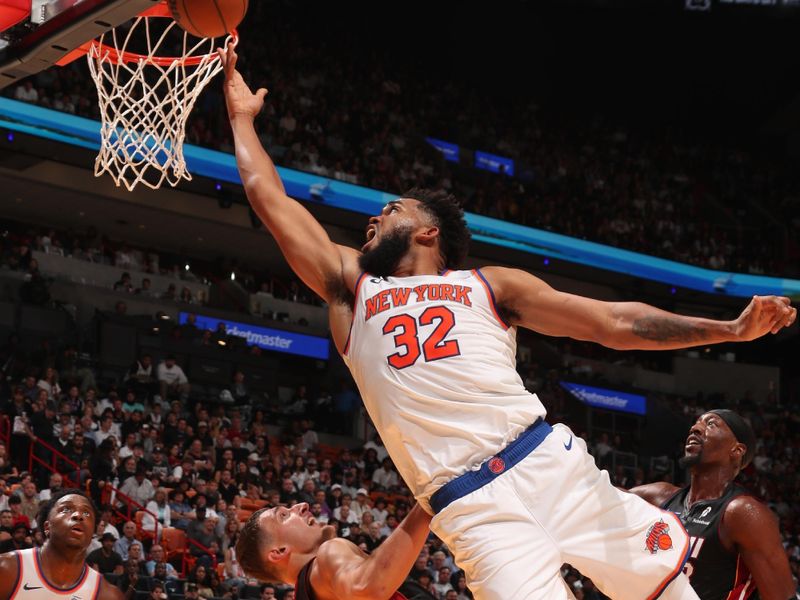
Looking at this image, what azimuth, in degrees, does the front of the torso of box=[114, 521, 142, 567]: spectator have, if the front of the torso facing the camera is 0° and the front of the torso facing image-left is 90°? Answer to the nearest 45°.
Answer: approximately 0°

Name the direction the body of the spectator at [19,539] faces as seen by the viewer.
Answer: toward the camera

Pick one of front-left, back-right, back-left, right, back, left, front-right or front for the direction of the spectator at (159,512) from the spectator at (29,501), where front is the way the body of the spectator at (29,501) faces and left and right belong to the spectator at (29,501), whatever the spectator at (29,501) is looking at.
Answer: back-left

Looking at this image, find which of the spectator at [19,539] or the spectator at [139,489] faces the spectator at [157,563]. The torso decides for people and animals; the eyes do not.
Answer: the spectator at [139,489]

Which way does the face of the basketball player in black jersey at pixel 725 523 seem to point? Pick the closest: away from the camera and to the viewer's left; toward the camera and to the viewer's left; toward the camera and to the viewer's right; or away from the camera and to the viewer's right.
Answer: toward the camera and to the viewer's left

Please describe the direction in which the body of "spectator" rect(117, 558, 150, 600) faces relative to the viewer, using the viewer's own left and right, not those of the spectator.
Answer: facing the viewer

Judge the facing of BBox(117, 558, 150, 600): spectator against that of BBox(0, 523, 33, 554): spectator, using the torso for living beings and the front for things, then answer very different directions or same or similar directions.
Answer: same or similar directions

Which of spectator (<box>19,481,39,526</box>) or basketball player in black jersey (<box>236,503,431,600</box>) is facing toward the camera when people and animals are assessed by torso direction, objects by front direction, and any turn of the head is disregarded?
the spectator

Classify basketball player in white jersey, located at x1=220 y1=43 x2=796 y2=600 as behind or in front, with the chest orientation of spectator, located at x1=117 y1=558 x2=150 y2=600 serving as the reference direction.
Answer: in front

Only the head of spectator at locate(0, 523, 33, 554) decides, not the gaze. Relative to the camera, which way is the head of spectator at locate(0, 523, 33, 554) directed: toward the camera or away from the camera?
toward the camera

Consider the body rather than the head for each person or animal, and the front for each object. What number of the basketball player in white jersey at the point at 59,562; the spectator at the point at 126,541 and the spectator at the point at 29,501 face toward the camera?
3

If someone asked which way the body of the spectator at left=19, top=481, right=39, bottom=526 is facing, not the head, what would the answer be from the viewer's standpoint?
toward the camera

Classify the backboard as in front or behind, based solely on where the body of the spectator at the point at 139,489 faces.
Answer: in front

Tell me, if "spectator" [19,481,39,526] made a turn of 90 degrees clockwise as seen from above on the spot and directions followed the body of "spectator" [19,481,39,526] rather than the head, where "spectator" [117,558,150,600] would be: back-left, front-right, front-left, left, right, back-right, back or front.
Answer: back-left

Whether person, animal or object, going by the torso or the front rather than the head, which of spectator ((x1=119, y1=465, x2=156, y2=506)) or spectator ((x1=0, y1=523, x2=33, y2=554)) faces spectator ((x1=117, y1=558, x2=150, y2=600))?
spectator ((x1=119, y1=465, x2=156, y2=506))

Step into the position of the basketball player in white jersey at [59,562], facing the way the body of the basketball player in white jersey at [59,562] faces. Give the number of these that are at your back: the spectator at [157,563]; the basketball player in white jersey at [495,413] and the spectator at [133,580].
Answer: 2
